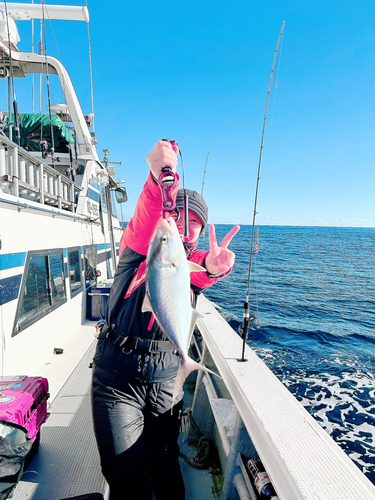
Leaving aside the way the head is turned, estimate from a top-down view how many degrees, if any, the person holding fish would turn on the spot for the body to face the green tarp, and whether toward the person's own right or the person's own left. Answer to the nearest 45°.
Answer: approximately 135° to the person's own right

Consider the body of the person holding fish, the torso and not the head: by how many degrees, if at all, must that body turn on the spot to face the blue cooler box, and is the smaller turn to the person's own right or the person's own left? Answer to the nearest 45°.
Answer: approximately 180°

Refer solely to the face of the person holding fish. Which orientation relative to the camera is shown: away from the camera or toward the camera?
toward the camera

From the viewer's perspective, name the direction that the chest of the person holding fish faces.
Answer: toward the camera

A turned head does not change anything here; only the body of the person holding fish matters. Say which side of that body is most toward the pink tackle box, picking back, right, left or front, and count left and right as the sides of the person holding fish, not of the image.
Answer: right
